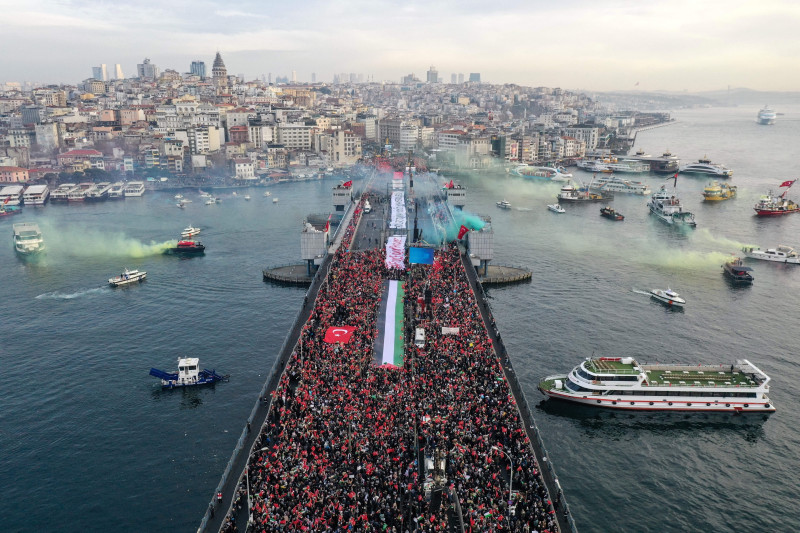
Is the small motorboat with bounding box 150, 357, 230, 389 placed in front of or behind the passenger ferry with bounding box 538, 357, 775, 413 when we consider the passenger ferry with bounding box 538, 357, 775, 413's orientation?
in front

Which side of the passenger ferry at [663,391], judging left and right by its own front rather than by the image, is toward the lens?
left
